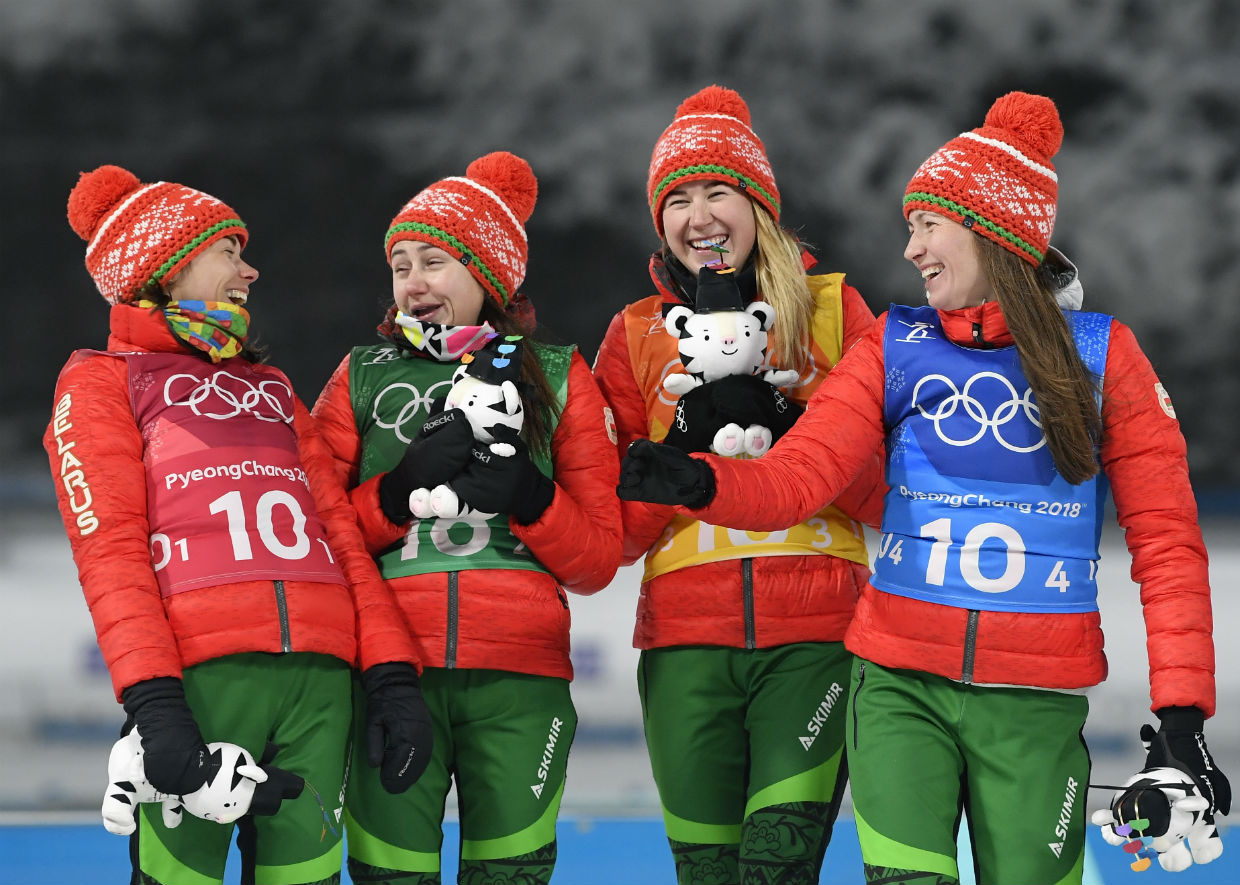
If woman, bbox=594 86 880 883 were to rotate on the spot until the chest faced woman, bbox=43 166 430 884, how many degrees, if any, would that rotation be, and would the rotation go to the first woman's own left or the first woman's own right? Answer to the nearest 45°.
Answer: approximately 45° to the first woman's own right

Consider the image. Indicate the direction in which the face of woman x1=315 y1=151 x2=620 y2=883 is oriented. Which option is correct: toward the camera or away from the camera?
toward the camera

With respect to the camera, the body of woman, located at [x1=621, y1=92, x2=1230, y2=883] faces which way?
toward the camera

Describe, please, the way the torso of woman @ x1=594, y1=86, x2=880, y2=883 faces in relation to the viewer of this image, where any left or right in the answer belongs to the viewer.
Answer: facing the viewer

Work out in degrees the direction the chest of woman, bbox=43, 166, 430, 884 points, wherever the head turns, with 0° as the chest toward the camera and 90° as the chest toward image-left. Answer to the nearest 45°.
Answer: approximately 315°

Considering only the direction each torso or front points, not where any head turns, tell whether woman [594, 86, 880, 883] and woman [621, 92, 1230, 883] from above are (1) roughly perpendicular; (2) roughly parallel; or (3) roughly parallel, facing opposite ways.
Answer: roughly parallel

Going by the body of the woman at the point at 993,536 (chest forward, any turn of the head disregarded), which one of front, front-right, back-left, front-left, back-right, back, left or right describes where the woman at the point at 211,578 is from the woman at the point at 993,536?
right

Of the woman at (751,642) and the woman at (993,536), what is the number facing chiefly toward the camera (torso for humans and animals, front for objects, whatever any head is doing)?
2

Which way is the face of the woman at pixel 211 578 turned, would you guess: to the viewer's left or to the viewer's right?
to the viewer's right
